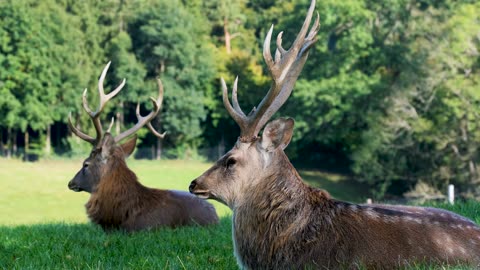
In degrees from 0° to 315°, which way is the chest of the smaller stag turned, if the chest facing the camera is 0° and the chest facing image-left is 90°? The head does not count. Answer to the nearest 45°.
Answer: approximately 90°
